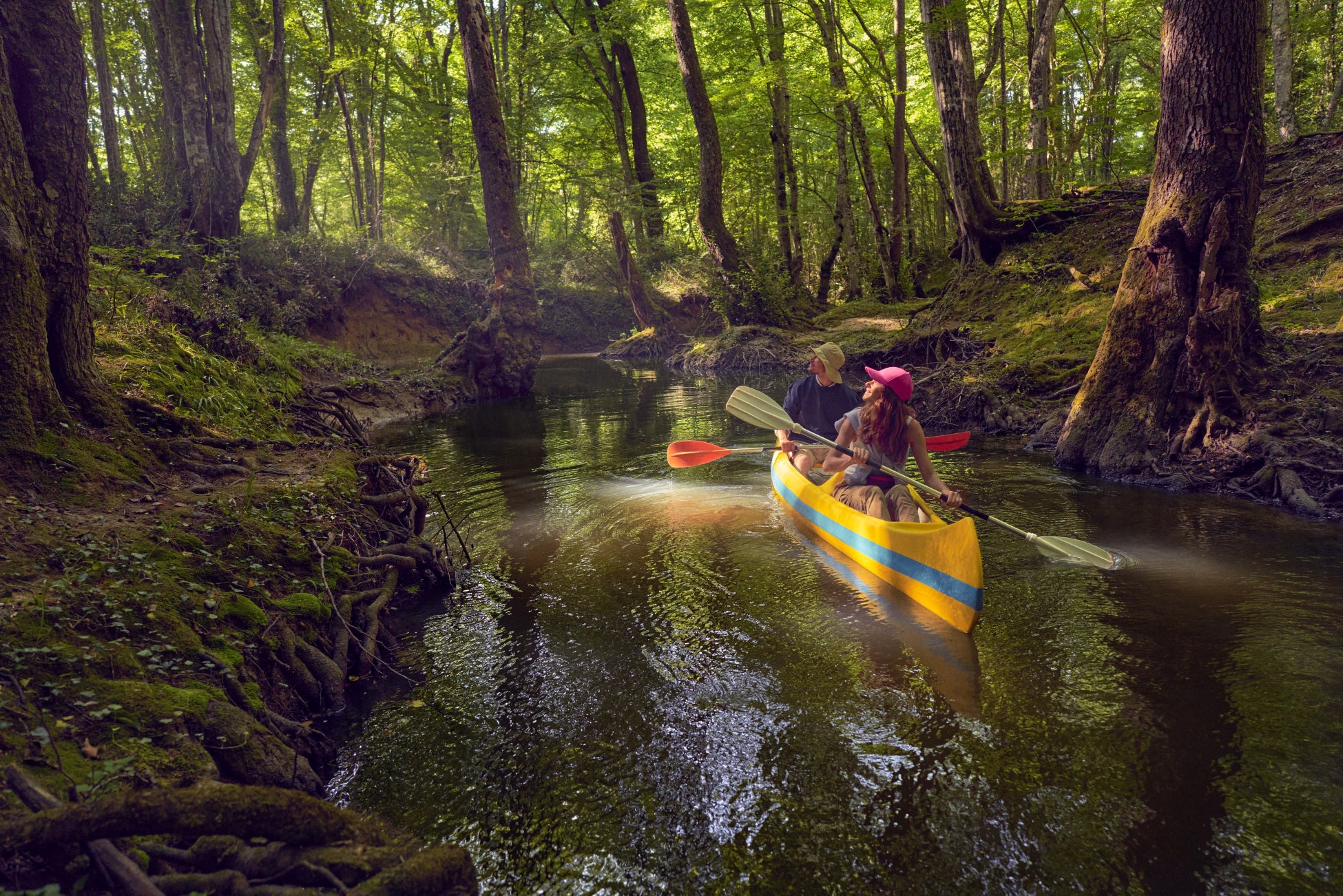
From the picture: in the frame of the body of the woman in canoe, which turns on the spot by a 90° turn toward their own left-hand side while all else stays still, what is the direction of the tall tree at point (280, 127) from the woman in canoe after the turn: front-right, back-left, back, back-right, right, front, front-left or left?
back-left
